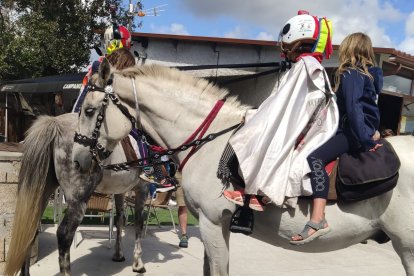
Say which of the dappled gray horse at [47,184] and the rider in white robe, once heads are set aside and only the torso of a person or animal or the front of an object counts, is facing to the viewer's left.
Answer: the rider in white robe

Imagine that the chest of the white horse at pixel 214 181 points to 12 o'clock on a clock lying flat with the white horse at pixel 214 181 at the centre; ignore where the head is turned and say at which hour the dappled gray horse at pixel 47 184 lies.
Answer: the dappled gray horse at pixel 47 184 is roughly at 1 o'clock from the white horse at pixel 214 181.

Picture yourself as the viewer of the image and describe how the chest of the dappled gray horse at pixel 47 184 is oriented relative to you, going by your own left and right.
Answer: facing away from the viewer and to the right of the viewer

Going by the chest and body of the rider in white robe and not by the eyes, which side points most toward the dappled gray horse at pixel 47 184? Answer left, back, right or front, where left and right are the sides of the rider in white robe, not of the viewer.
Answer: front

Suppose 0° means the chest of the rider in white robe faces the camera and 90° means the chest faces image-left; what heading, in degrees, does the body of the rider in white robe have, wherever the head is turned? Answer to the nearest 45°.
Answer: approximately 90°

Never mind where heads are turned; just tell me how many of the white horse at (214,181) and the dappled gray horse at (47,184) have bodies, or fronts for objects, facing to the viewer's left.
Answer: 1

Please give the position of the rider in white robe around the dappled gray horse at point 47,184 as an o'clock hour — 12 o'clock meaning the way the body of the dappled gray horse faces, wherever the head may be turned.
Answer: The rider in white robe is roughly at 3 o'clock from the dappled gray horse.

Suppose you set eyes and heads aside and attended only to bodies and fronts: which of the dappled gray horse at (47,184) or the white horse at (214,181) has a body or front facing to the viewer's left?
the white horse at (214,181)

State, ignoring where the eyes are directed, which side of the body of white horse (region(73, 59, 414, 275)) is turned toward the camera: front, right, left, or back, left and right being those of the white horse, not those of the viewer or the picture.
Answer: left

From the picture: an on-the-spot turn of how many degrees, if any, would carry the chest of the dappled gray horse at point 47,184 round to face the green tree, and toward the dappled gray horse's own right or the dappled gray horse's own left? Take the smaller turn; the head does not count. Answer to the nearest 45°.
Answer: approximately 45° to the dappled gray horse's own left

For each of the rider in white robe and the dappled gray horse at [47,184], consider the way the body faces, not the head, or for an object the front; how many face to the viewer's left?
1

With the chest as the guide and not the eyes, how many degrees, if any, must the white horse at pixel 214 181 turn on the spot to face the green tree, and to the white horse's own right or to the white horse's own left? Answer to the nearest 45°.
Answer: approximately 45° to the white horse's own right

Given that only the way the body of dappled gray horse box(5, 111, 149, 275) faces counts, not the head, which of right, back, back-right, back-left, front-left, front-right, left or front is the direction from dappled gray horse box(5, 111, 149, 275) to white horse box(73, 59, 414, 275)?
right

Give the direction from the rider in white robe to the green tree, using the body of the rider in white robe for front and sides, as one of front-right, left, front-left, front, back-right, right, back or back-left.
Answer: front-right
